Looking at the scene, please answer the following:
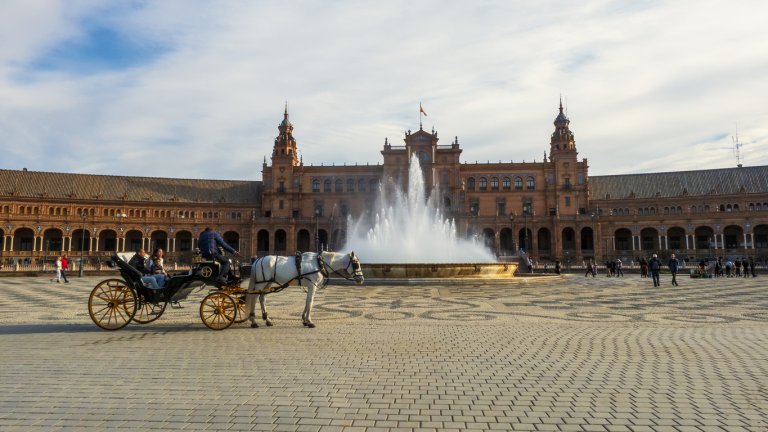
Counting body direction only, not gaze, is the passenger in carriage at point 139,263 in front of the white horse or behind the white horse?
behind

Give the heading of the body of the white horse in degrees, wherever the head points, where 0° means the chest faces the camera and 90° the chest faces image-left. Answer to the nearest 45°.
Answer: approximately 270°

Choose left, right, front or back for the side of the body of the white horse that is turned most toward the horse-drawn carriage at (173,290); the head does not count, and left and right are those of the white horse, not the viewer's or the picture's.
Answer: back

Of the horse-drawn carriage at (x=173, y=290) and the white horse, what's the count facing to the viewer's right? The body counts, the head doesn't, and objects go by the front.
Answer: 2

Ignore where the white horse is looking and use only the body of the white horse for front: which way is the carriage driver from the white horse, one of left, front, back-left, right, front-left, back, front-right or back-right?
back

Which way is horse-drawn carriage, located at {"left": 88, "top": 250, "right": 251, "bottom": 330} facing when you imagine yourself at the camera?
facing to the right of the viewer

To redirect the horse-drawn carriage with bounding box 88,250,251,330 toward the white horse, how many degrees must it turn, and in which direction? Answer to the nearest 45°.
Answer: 0° — it already faces it
